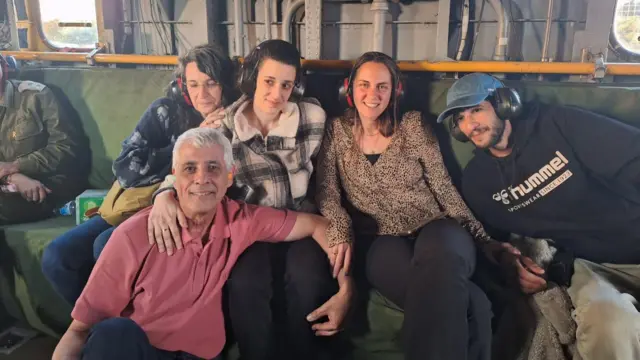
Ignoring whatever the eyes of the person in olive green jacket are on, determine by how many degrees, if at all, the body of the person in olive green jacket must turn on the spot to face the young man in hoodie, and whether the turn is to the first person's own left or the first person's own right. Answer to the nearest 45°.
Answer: approximately 45° to the first person's own left

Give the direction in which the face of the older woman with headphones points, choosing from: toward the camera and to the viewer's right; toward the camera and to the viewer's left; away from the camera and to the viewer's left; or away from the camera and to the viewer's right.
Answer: toward the camera and to the viewer's right

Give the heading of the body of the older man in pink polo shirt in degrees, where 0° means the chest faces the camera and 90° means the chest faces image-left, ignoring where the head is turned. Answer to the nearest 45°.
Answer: approximately 0°

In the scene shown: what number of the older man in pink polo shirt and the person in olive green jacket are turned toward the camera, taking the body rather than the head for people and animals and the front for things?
2

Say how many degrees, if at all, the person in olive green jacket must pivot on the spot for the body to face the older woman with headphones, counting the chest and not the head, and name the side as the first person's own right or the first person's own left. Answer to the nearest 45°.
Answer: approximately 45° to the first person's own left

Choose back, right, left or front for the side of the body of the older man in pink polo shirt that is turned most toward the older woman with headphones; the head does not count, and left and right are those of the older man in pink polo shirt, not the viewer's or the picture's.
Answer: back

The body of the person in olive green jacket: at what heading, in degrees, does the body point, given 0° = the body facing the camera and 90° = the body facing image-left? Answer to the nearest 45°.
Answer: approximately 0°

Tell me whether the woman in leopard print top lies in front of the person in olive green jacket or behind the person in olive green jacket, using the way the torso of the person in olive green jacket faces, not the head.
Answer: in front

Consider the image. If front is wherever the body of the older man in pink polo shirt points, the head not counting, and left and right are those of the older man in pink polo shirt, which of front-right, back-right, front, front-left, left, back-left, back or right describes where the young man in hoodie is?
left

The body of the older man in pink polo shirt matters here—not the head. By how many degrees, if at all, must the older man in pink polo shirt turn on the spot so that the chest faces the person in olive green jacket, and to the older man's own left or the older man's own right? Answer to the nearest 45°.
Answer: approximately 135° to the older man's own right

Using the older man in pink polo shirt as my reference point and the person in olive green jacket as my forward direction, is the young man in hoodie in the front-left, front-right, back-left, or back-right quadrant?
back-right
